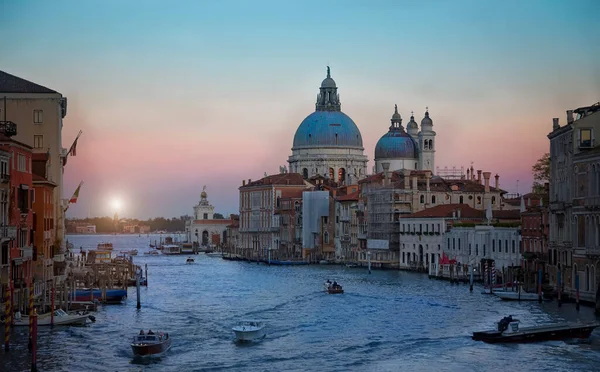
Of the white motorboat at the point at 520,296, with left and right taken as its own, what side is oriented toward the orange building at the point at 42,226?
front

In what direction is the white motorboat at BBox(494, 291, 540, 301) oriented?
to the viewer's left

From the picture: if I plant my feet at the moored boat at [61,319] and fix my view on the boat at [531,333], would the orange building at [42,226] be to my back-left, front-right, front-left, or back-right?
back-left

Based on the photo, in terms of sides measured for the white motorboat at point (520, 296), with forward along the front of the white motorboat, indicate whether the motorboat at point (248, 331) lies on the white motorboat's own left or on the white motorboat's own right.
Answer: on the white motorboat's own left

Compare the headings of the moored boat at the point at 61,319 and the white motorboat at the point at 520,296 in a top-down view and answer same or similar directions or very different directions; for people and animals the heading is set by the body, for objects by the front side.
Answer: very different directions

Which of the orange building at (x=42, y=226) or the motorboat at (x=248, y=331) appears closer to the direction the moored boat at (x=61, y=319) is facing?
the motorboat
